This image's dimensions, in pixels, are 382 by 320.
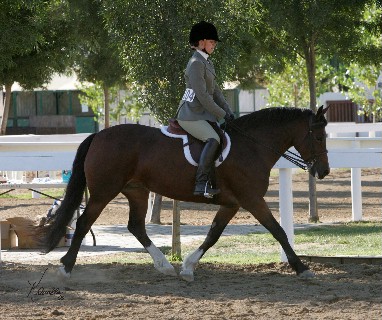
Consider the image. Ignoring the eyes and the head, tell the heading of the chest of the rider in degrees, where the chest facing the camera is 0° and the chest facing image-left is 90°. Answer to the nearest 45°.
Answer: approximately 270°

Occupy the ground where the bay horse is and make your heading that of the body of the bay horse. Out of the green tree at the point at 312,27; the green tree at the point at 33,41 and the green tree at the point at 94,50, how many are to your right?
0

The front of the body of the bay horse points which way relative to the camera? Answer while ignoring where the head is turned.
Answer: to the viewer's right

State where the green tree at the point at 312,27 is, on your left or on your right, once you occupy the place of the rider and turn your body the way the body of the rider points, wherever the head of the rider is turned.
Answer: on your left

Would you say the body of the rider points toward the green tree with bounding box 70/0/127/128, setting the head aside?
no

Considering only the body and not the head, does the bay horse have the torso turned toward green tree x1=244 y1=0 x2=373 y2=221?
no

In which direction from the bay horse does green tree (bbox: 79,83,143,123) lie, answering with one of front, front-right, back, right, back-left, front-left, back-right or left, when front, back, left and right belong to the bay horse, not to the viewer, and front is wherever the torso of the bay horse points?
left

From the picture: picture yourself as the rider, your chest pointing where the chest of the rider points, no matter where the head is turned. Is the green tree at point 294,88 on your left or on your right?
on your left

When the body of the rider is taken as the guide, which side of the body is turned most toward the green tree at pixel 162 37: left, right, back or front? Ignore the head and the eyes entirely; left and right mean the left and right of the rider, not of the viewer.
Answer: left
